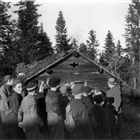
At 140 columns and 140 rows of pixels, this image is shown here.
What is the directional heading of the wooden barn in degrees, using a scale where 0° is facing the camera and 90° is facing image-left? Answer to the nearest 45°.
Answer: approximately 0°

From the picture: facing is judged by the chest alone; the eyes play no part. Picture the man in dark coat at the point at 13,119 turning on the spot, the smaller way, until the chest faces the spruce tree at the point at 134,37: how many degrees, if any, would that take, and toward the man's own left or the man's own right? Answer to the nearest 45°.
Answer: approximately 45° to the man's own left

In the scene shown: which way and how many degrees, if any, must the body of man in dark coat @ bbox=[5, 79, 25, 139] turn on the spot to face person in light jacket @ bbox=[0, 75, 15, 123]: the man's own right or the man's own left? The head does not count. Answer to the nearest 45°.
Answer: approximately 90° to the man's own left

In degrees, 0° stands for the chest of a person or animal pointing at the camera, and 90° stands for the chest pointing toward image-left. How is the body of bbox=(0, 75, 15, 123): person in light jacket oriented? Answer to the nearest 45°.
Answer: approximately 270°

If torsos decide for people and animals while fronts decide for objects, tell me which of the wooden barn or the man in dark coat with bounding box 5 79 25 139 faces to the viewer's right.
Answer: the man in dark coat

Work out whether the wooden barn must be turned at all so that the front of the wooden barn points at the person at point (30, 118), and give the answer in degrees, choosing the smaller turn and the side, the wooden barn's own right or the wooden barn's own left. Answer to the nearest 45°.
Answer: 0° — it already faces them

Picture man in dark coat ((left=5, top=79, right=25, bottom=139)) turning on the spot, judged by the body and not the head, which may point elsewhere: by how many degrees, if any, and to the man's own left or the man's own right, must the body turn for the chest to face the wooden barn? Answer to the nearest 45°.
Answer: approximately 45° to the man's own left

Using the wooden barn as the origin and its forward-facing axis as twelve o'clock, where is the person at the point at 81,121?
The person is roughly at 12 o'clock from the wooden barn.
